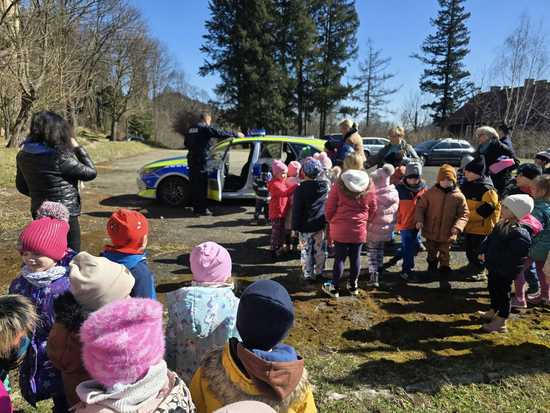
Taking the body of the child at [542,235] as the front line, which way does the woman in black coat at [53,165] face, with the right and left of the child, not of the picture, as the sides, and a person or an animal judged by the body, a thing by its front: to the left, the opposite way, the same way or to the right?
to the right

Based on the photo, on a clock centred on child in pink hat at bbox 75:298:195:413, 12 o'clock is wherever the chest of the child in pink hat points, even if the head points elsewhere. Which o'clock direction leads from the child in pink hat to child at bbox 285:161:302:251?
The child is roughly at 1 o'clock from the child in pink hat.

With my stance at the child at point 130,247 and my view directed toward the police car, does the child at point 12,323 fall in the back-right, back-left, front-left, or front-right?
back-left

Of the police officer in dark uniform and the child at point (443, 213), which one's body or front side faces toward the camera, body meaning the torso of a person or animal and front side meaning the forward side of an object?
the child

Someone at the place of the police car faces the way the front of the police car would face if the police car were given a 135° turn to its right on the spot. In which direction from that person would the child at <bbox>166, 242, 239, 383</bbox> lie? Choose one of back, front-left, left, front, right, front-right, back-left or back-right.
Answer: back-right

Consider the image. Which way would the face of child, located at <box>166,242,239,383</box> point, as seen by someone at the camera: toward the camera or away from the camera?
away from the camera

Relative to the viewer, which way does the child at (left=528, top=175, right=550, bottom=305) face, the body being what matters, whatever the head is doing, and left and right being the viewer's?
facing to the left of the viewer

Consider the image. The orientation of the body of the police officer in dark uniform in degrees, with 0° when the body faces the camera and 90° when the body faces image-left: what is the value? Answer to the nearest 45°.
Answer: approximately 225°

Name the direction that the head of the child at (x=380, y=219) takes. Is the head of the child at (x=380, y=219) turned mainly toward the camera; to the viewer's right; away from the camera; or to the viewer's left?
away from the camera

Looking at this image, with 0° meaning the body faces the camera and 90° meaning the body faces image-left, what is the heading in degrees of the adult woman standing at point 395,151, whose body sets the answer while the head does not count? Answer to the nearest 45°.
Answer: approximately 0°

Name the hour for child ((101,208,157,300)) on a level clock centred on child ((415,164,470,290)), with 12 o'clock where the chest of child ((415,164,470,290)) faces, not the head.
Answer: child ((101,208,157,300)) is roughly at 1 o'clock from child ((415,164,470,290)).

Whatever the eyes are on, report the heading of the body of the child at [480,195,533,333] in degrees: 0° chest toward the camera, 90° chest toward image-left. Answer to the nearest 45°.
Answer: approximately 90°

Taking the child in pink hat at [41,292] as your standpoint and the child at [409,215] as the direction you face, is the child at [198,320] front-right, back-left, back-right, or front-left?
front-right

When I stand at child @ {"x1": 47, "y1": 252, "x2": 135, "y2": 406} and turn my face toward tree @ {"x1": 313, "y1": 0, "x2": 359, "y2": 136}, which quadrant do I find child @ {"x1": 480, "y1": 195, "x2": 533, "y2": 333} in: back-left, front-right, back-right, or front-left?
front-right

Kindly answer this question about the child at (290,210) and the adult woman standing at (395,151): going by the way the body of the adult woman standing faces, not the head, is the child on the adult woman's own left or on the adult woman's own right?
on the adult woman's own right

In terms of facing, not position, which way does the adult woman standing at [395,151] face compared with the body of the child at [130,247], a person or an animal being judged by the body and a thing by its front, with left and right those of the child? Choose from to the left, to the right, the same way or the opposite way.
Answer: the opposite way

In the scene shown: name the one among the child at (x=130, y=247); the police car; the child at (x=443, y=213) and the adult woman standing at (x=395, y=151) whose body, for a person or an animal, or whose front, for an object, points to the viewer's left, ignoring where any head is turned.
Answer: the police car

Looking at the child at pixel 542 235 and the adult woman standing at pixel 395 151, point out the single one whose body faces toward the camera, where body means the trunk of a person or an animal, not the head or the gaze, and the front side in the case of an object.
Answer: the adult woman standing

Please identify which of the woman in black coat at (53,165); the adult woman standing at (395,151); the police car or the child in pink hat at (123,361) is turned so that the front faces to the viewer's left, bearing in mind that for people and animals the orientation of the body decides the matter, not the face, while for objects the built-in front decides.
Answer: the police car
